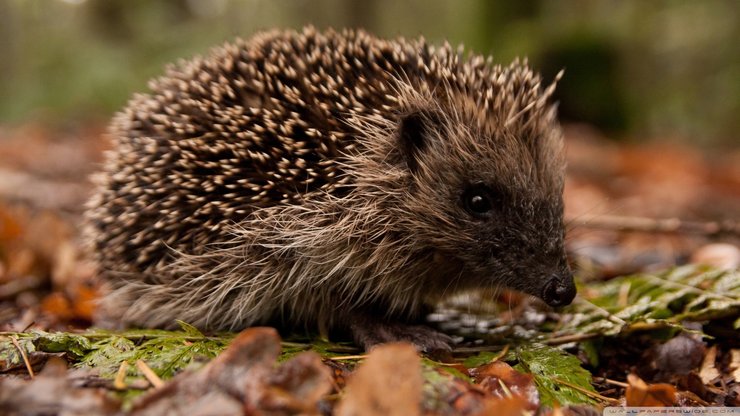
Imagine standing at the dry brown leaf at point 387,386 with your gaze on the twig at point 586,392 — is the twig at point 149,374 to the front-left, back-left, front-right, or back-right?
back-left

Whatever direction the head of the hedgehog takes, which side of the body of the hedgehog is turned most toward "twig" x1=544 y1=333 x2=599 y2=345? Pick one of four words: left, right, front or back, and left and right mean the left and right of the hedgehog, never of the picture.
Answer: front

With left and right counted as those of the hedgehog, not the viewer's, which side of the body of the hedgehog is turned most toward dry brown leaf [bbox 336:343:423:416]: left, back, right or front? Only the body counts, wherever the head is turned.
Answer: right

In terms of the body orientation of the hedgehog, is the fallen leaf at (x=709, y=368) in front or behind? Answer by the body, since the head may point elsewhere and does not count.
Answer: in front

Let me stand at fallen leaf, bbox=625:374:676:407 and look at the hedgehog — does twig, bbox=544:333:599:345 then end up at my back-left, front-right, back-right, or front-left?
front-right

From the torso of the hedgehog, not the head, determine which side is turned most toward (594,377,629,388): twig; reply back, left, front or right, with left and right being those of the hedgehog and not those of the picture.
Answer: front

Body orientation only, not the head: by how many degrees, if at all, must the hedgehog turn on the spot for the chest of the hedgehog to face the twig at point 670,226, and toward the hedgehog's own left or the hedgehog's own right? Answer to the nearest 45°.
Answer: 0° — it already faces it

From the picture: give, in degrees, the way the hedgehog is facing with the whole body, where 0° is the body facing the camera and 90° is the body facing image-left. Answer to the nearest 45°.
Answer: approximately 270°

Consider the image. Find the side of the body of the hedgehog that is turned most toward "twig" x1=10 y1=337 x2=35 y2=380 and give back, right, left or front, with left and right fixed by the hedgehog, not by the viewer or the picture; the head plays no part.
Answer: back

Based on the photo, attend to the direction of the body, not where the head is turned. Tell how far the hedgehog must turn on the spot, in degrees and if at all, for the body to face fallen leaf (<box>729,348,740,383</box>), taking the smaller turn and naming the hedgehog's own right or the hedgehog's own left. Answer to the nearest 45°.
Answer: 0° — it already faces it
